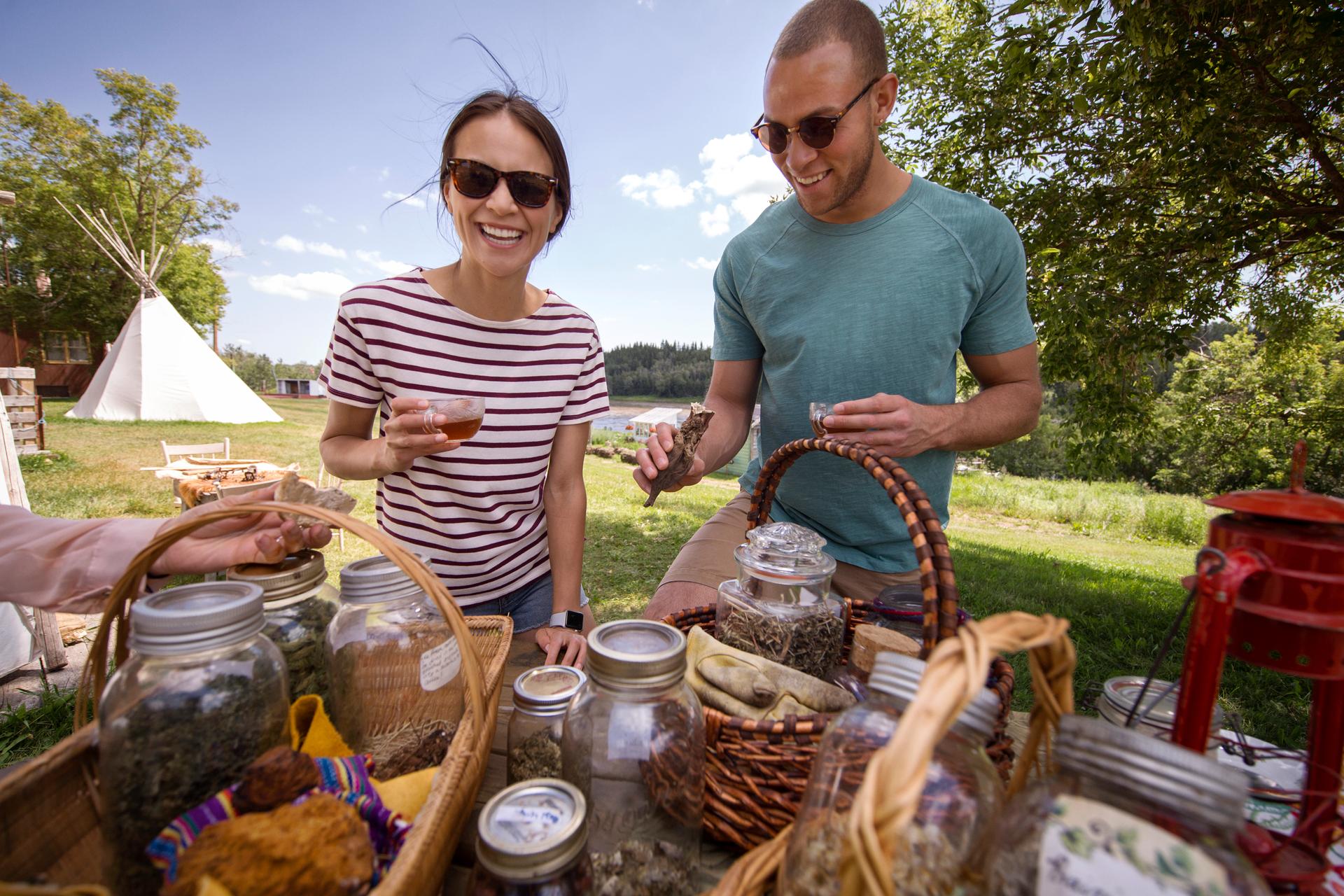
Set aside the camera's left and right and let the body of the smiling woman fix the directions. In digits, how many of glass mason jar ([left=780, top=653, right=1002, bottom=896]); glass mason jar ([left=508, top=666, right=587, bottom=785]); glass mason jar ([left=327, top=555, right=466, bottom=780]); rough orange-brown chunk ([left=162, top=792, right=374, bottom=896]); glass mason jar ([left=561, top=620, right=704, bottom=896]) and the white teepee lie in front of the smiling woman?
5

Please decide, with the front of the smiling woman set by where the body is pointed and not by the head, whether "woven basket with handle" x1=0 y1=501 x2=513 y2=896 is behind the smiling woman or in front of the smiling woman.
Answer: in front

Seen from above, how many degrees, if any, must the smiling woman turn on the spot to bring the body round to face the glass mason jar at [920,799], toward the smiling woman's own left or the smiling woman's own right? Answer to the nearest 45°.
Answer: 0° — they already face it

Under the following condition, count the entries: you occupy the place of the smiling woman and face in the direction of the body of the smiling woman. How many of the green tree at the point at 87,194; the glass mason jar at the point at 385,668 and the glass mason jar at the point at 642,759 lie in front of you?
2

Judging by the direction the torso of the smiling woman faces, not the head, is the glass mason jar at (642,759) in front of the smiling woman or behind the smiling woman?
in front

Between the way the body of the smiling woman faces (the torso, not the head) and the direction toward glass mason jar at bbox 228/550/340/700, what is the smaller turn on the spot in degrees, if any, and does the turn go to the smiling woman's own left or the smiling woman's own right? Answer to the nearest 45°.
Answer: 0° — they already face it

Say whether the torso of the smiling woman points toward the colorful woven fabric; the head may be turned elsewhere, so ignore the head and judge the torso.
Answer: yes

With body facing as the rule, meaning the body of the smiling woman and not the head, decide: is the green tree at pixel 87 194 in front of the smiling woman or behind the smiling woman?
behind

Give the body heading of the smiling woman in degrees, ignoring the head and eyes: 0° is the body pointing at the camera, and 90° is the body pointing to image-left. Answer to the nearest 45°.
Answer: approximately 0°

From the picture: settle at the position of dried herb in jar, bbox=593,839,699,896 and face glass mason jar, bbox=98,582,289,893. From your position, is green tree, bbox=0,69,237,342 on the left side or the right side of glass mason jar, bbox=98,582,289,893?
right

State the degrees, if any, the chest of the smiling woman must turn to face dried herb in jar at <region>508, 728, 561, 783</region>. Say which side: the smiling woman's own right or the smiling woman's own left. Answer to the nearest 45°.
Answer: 0° — they already face it
